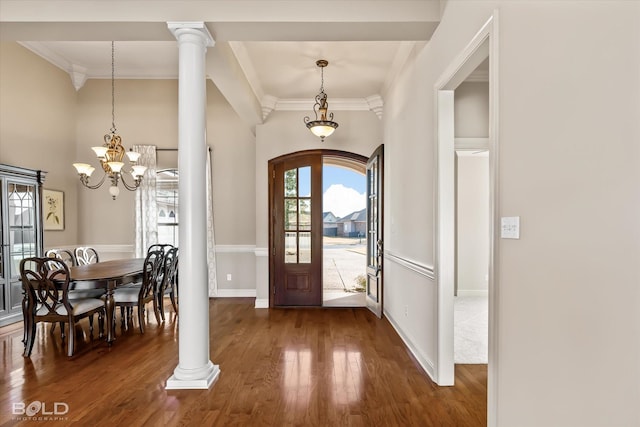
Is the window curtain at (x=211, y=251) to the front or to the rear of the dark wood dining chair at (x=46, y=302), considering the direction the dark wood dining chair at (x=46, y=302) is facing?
to the front

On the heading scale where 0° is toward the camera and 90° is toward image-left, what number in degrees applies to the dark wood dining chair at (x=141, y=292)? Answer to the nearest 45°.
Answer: approximately 135°

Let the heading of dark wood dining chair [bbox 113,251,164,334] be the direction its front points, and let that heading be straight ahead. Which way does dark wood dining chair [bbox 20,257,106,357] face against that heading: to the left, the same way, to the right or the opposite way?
to the right

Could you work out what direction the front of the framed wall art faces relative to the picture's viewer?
facing the viewer and to the right of the viewer

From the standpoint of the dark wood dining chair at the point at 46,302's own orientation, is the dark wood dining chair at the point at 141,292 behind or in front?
in front
